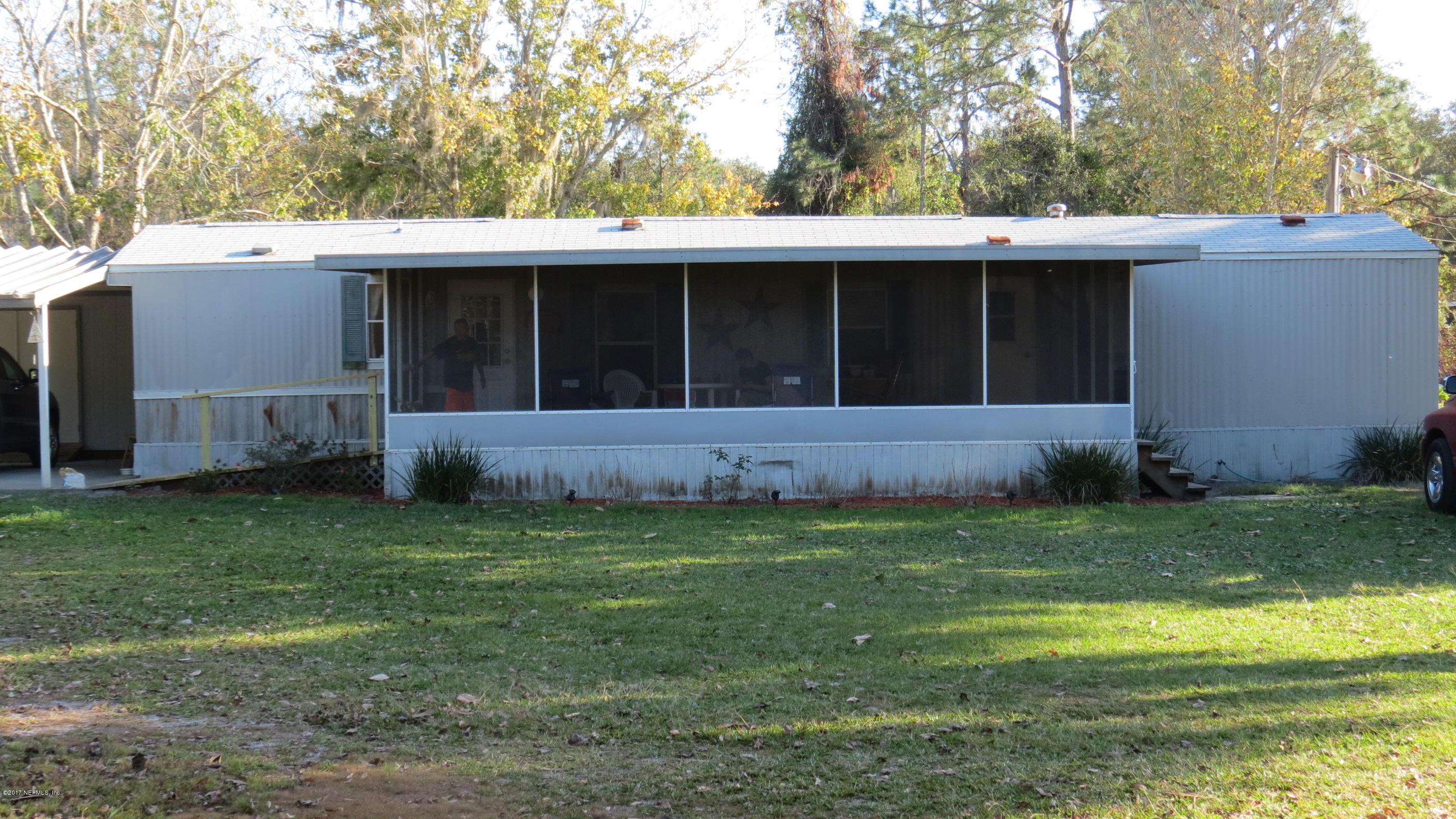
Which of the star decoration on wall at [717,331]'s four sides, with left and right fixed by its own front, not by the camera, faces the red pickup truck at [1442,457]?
left

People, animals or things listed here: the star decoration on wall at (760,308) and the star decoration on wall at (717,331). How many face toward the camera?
2

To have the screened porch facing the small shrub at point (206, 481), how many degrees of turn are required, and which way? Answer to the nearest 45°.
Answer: approximately 90° to its right

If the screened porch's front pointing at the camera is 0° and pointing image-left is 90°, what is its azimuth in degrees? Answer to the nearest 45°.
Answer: approximately 0°

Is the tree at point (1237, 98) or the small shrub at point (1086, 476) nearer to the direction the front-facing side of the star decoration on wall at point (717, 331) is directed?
the small shrub

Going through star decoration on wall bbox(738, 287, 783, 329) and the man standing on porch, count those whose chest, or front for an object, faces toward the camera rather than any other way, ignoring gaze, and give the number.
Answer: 2

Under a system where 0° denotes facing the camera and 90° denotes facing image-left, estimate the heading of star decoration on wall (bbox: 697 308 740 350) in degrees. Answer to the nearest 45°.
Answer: approximately 0°

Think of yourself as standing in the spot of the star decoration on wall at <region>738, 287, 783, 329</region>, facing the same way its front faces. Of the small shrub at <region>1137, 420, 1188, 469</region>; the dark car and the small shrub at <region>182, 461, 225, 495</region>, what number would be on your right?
2
